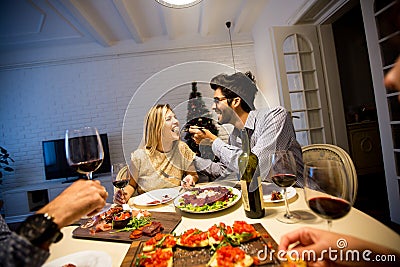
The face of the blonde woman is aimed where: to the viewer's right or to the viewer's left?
to the viewer's right

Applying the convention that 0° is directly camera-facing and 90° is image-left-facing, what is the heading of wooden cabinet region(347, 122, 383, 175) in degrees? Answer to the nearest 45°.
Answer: approximately 0°

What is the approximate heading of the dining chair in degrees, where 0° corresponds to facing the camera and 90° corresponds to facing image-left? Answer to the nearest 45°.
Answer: approximately 45°

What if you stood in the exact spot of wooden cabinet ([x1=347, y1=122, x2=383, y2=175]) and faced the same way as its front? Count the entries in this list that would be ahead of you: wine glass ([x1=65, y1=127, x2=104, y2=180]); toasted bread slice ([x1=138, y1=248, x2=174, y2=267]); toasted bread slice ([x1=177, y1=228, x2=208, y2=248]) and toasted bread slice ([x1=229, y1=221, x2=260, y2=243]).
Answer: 4

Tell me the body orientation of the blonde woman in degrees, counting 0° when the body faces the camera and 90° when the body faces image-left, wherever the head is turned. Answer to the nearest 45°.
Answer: approximately 0°

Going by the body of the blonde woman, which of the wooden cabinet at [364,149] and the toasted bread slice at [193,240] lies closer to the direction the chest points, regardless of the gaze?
the toasted bread slice

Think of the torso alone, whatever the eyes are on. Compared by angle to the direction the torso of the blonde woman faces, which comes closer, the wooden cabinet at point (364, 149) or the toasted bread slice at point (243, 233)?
the toasted bread slice

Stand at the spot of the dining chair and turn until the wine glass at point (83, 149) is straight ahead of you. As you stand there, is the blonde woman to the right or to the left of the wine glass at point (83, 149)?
right
